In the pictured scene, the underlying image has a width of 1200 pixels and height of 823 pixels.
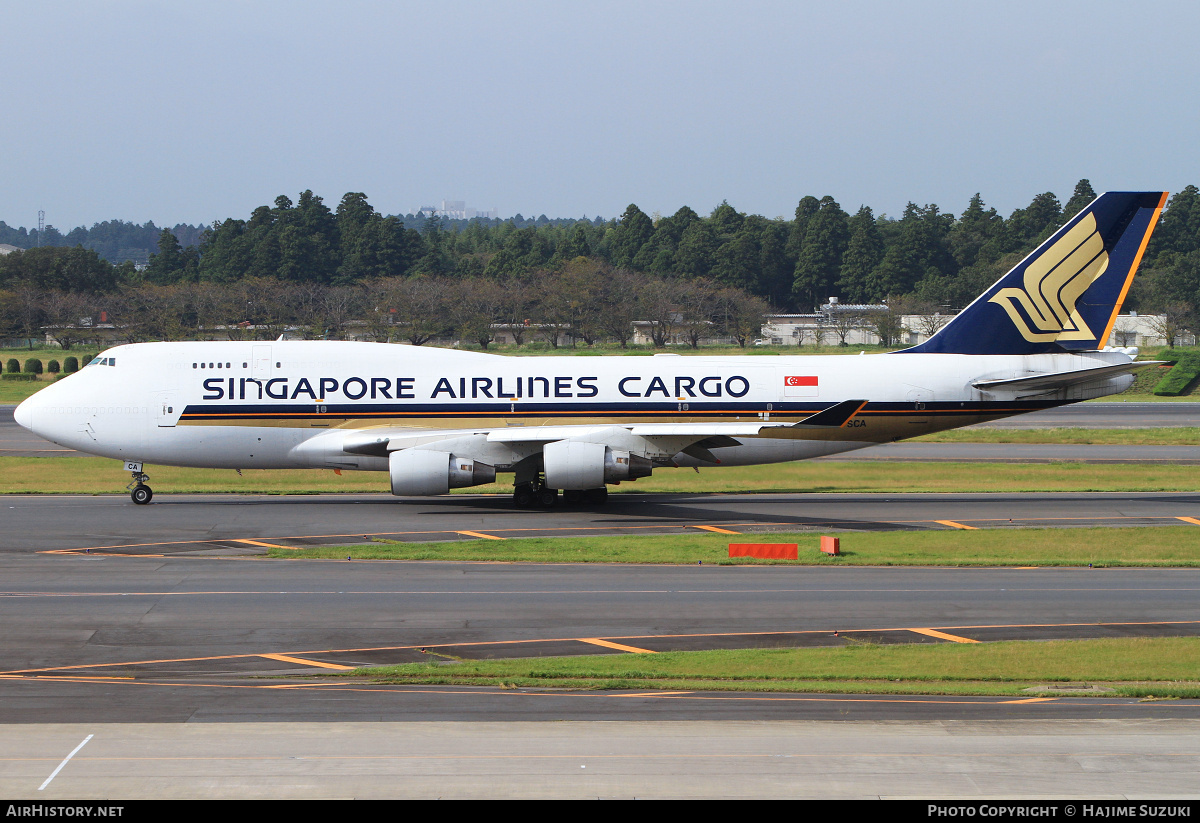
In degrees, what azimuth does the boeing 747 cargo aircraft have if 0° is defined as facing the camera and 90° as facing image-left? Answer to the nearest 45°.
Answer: approximately 90°
